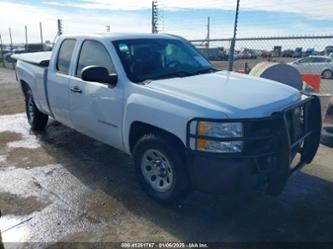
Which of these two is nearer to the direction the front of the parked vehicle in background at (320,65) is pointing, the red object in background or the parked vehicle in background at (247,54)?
the parked vehicle in background

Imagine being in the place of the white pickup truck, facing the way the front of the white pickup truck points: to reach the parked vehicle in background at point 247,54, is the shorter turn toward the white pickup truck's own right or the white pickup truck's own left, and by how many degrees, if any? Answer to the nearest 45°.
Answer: approximately 135° to the white pickup truck's own left

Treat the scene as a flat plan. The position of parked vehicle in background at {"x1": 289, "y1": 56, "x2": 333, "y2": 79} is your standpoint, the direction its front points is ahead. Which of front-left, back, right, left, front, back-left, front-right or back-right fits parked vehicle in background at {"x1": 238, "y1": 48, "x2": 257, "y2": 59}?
front-right

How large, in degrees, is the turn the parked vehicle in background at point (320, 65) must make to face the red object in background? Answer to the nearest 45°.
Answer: approximately 90° to its left

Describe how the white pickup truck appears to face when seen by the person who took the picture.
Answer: facing the viewer and to the right of the viewer

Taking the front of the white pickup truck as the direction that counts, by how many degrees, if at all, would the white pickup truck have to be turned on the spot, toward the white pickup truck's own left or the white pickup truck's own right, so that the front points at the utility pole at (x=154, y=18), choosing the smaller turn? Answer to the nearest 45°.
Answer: approximately 135° to the white pickup truck's own left

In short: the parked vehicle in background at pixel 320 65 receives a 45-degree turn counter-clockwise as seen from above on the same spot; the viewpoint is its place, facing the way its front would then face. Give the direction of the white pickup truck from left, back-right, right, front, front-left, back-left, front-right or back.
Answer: front-left

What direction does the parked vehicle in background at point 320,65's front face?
to the viewer's left

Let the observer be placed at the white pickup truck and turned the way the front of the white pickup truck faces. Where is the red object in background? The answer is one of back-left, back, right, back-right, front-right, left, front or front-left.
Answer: left

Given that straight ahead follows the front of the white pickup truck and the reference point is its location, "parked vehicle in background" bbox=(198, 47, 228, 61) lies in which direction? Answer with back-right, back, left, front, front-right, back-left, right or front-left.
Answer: back-left
